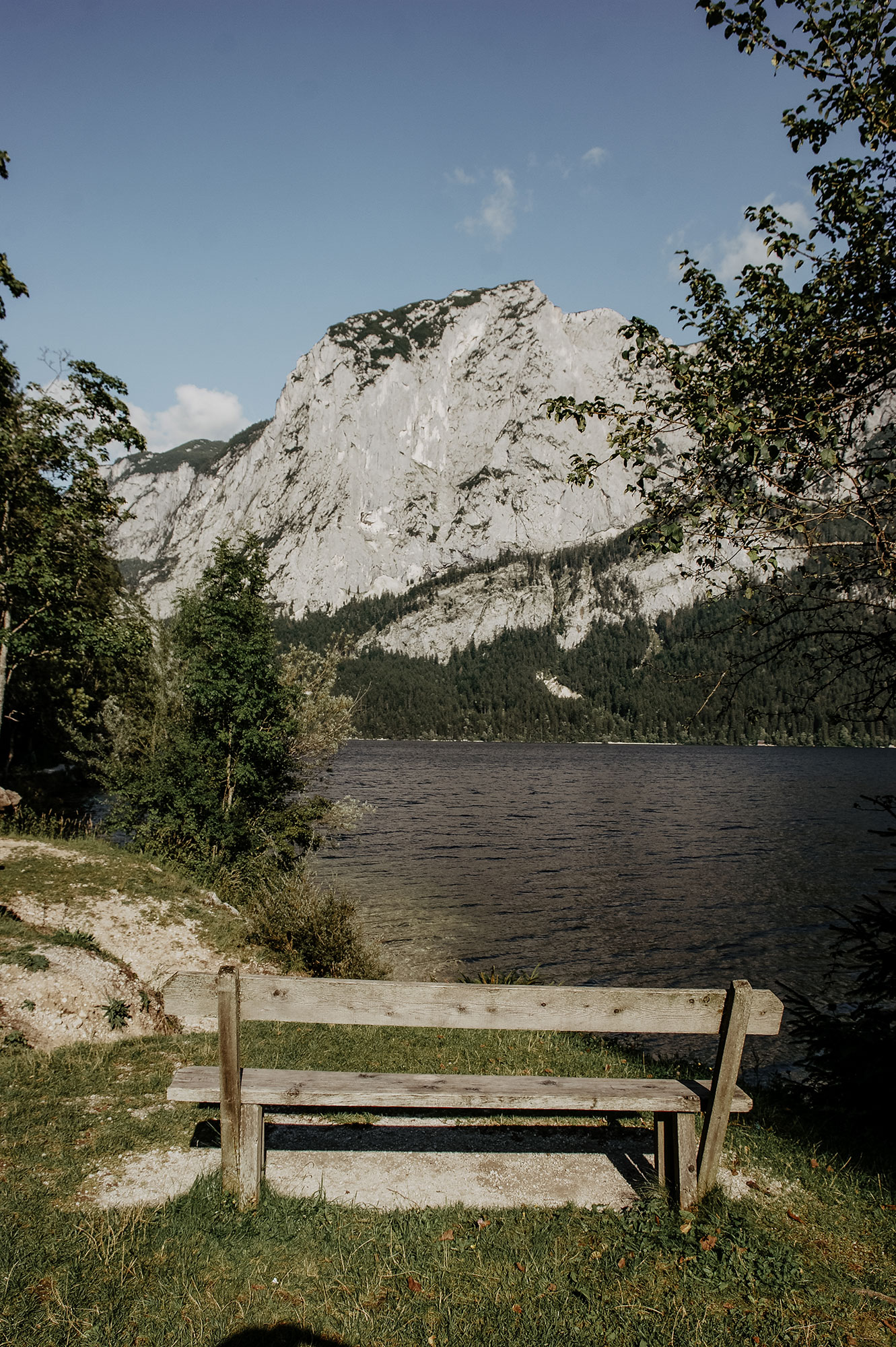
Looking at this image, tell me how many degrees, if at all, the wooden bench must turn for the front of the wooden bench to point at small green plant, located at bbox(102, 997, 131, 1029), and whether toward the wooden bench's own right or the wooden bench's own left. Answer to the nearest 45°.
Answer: approximately 45° to the wooden bench's own left

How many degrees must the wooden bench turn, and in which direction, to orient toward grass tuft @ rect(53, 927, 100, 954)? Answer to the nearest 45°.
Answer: approximately 45° to its left

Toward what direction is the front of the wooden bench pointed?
away from the camera
